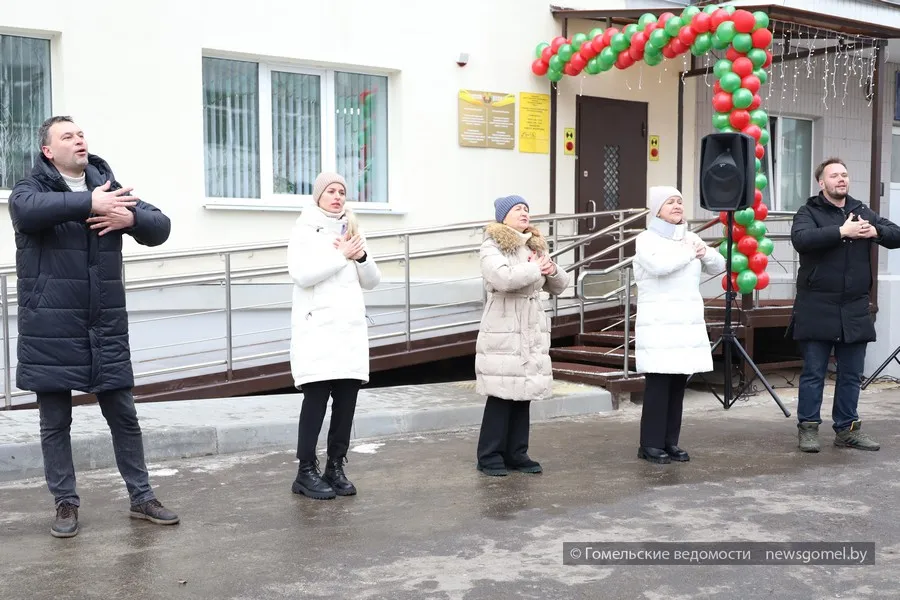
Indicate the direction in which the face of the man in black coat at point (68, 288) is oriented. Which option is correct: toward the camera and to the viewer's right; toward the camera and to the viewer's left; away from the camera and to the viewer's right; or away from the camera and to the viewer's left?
toward the camera and to the viewer's right

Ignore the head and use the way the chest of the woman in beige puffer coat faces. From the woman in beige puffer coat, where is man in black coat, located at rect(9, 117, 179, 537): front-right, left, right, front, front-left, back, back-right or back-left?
right

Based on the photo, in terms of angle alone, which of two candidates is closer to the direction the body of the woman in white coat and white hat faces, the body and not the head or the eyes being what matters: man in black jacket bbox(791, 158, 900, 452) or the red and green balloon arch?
the man in black jacket

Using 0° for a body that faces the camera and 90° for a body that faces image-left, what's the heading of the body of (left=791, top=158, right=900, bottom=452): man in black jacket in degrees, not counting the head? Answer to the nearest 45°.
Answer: approximately 315°

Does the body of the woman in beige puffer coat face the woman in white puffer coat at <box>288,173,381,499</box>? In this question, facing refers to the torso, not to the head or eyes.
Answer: no

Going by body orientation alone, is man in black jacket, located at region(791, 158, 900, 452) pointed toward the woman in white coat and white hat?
no

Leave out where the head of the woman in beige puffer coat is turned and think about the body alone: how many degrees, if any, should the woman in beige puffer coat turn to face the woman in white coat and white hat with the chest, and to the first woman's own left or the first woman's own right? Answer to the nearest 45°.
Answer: approximately 90° to the first woman's own left

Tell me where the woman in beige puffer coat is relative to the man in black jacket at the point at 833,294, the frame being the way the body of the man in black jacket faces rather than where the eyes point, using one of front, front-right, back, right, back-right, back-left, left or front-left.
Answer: right

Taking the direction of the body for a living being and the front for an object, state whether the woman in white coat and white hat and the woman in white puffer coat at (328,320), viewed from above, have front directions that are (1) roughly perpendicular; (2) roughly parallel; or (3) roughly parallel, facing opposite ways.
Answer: roughly parallel

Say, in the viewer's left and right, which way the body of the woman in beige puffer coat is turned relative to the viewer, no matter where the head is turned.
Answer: facing the viewer and to the right of the viewer

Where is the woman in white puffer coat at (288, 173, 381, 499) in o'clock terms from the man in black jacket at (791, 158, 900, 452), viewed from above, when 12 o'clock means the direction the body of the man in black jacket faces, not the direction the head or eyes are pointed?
The woman in white puffer coat is roughly at 3 o'clock from the man in black jacket.

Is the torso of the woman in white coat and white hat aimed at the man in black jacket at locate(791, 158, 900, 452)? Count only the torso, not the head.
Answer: no

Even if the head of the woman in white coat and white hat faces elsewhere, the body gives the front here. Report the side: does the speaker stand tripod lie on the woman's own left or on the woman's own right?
on the woman's own left

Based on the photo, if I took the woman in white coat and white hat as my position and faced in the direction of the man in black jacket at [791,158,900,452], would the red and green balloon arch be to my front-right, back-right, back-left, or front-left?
front-left
